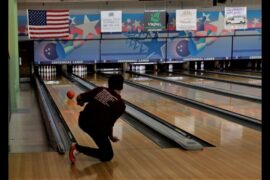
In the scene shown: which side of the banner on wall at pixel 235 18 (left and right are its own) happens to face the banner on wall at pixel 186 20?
right

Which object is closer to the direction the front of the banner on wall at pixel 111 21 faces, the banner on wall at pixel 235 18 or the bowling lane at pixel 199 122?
the bowling lane

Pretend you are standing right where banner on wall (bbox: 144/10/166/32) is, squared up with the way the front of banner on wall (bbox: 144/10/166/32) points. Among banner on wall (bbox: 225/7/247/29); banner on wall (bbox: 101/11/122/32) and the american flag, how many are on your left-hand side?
1

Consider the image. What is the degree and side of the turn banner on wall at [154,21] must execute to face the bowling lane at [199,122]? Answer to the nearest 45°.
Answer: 0° — it already faces it

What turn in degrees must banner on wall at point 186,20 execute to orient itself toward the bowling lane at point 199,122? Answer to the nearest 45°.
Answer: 0° — it already faces it

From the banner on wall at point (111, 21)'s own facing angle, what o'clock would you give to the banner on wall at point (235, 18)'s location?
the banner on wall at point (235, 18) is roughly at 9 o'clock from the banner on wall at point (111, 21).

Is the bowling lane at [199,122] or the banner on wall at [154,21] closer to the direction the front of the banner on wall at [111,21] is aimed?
the bowling lane

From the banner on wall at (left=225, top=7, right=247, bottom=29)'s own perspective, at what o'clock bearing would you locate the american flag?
The american flag is roughly at 2 o'clock from the banner on wall.

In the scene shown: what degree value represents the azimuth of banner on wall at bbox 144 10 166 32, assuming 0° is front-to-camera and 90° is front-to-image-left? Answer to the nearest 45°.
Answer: approximately 0°

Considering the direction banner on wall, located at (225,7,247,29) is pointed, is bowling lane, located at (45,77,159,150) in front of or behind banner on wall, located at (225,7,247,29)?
in front

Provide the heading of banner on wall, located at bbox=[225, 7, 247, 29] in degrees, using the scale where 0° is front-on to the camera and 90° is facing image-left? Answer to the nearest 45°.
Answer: approximately 0°

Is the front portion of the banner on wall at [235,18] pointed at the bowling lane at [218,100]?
yes
